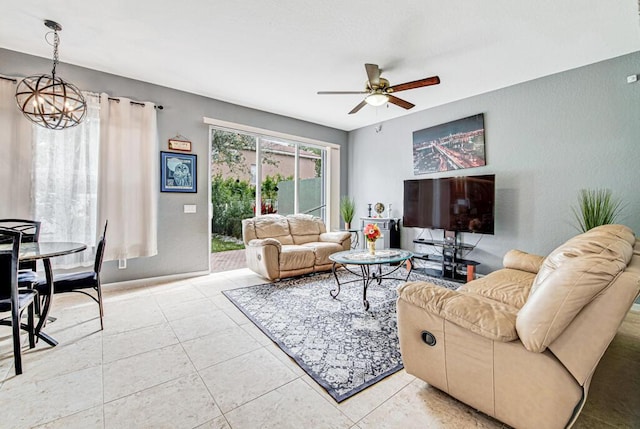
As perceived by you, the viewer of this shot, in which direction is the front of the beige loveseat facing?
facing the viewer and to the right of the viewer

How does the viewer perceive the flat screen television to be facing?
facing the viewer and to the left of the viewer

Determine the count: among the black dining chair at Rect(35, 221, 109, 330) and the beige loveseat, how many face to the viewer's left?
1

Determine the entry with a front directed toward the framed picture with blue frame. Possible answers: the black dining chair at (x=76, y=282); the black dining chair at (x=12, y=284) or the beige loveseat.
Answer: the black dining chair at (x=12, y=284)

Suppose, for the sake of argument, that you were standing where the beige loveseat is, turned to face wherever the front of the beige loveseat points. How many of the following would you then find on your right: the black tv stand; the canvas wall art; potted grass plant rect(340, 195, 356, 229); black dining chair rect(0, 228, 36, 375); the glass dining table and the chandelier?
3

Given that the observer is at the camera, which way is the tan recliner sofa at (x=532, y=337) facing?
facing away from the viewer and to the left of the viewer

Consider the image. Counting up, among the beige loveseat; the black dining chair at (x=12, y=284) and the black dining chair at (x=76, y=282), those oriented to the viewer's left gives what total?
1

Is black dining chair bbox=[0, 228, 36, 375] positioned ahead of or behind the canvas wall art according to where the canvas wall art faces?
ahead

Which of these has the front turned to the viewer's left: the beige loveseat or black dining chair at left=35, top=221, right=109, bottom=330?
the black dining chair

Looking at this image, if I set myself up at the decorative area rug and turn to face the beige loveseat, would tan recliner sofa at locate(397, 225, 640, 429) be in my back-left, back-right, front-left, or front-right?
back-right

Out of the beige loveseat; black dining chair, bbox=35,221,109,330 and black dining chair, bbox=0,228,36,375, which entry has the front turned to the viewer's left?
black dining chair, bbox=35,221,109,330

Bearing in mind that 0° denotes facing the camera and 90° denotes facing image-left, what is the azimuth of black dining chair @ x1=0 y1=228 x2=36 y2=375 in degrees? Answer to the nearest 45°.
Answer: approximately 225°

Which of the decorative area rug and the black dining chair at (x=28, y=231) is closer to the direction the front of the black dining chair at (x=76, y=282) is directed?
the black dining chair

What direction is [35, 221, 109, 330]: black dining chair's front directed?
to the viewer's left

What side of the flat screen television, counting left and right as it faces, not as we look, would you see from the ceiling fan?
front

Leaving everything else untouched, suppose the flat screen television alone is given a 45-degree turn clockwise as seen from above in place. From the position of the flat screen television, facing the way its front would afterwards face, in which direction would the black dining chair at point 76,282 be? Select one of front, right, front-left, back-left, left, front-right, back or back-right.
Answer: front-left

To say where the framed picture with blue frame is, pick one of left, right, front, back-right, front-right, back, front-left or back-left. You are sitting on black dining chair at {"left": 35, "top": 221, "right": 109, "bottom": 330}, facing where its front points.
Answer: back-right

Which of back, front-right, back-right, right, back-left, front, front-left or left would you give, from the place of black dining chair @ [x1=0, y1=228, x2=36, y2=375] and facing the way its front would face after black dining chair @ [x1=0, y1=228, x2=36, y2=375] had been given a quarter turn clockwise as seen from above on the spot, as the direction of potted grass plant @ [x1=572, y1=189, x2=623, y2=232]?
front

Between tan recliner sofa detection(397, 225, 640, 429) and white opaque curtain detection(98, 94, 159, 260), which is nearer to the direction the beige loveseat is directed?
the tan recliner sofa

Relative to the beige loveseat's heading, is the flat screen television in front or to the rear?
in front
